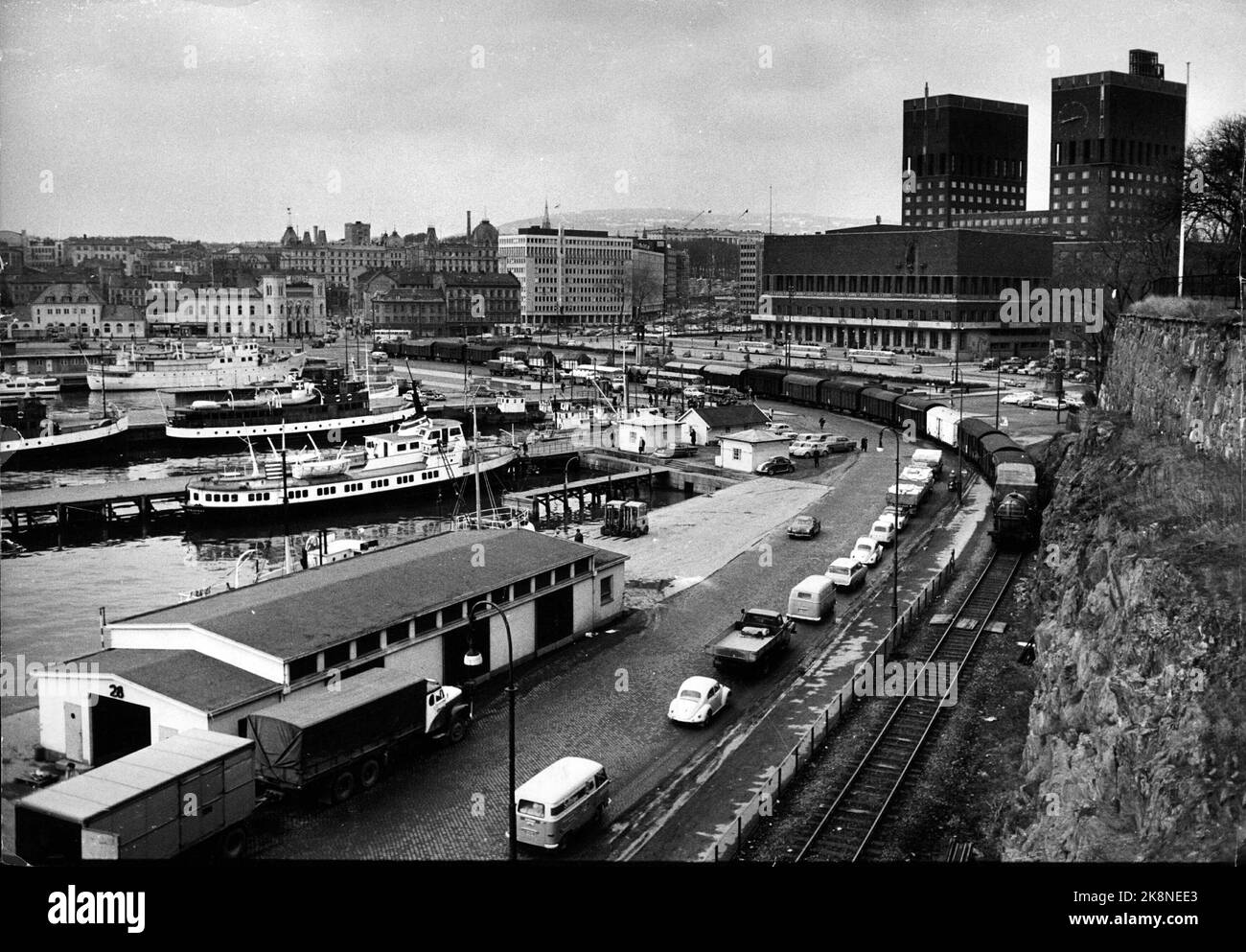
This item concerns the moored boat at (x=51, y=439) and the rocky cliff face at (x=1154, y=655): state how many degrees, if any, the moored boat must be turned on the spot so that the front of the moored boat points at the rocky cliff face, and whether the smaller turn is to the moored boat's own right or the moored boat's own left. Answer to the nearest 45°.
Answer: approximately 90° to the moored boat's own right

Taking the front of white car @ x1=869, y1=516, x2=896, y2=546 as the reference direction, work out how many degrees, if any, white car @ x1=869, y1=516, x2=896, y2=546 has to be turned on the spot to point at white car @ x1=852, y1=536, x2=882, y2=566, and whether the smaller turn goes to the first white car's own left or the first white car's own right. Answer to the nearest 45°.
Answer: approximately 135° to the first white car's own right

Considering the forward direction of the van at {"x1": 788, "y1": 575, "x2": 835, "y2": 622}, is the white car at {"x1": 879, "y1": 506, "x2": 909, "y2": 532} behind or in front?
in front

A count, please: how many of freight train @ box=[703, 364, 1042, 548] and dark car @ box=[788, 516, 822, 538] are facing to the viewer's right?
0

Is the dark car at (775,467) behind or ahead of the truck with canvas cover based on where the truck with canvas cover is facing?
ahead

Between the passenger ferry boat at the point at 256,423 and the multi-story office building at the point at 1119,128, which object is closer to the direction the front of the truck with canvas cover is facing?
the multi-story office building

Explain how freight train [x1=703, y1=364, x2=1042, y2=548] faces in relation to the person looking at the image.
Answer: facing the viewer

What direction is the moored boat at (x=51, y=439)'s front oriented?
to the viewer's right

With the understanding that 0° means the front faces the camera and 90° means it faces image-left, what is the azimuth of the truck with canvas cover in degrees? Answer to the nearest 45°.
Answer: approximately 225°

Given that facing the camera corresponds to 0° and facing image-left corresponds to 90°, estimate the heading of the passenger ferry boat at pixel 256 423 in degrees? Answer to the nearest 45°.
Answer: approximately 270°
